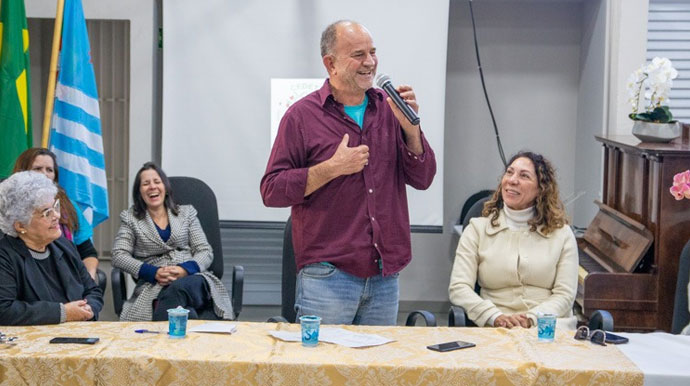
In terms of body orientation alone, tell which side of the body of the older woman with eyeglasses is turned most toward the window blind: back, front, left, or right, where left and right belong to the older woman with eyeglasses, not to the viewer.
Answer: left

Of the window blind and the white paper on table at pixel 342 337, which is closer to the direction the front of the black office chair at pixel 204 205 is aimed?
the white paper on table

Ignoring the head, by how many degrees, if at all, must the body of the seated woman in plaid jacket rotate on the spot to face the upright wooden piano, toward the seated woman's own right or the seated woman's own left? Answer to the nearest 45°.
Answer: approximately 90° to the seated woman's own left

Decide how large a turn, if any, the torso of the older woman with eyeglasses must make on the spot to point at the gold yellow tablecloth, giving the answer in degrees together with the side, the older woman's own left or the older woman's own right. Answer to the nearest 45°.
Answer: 0° — they already face it

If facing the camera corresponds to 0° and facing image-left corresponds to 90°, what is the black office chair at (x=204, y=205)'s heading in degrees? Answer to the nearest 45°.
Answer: approximately 0°

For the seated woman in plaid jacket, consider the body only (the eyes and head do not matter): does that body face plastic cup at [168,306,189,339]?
yes

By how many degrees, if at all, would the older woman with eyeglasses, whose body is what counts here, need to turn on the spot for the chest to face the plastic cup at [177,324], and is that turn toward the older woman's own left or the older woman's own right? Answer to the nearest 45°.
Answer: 0° — they already face it

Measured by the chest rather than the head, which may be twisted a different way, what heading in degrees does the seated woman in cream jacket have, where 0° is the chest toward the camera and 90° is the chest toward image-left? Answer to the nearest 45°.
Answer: approximately 0°

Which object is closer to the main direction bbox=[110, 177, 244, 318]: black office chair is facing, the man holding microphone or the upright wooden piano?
the man holding microphone

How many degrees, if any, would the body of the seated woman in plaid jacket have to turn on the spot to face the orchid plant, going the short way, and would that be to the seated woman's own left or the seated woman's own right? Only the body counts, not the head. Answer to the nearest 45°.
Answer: approximately 90° to the seated woman's own left

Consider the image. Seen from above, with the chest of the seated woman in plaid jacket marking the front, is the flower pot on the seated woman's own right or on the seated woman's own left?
on the seated woman's own left
